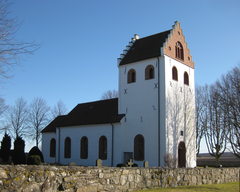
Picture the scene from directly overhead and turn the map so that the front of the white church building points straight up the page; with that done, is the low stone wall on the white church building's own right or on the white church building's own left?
on the white church building's own right

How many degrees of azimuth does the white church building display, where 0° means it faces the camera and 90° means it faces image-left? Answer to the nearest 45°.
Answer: approximately 315°
